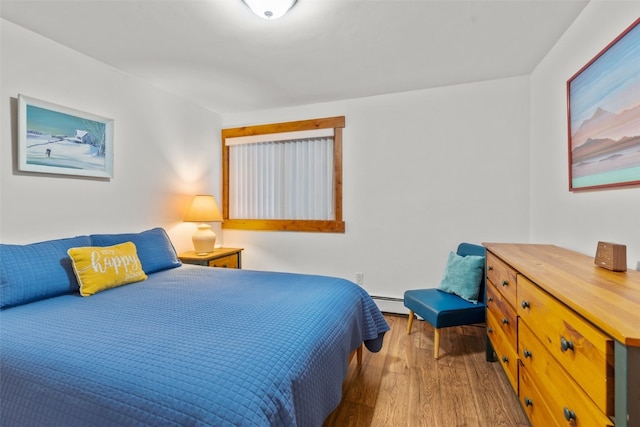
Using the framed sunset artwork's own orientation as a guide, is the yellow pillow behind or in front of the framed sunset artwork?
in front

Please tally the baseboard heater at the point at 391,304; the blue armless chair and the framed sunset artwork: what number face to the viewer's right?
0

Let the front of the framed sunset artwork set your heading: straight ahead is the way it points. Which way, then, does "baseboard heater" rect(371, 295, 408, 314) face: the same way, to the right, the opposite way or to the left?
to the left

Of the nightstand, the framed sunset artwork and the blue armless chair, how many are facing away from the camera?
0

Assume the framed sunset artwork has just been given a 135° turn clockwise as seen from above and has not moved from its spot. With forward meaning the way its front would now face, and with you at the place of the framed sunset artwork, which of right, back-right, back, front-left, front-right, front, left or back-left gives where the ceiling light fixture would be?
back-left

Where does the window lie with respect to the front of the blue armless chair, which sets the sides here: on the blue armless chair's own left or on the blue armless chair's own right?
on the blue armless chair's own right

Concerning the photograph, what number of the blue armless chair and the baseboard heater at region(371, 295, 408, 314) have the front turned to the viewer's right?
0

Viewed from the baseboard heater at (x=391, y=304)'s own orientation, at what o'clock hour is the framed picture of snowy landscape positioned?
The framed picture of snowy landscape is roughly at 2 o'clock from the baseboard heater.

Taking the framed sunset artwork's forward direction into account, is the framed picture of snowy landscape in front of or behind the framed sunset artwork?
in front

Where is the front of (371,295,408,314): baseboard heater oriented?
toward the camera

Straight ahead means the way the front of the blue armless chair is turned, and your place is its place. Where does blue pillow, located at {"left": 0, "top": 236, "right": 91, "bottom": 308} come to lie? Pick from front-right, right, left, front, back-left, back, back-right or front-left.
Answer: front

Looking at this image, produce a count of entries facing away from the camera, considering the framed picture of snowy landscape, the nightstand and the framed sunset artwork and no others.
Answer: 0

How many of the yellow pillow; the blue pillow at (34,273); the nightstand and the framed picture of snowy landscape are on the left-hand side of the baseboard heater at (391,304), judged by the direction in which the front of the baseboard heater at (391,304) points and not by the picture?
0
